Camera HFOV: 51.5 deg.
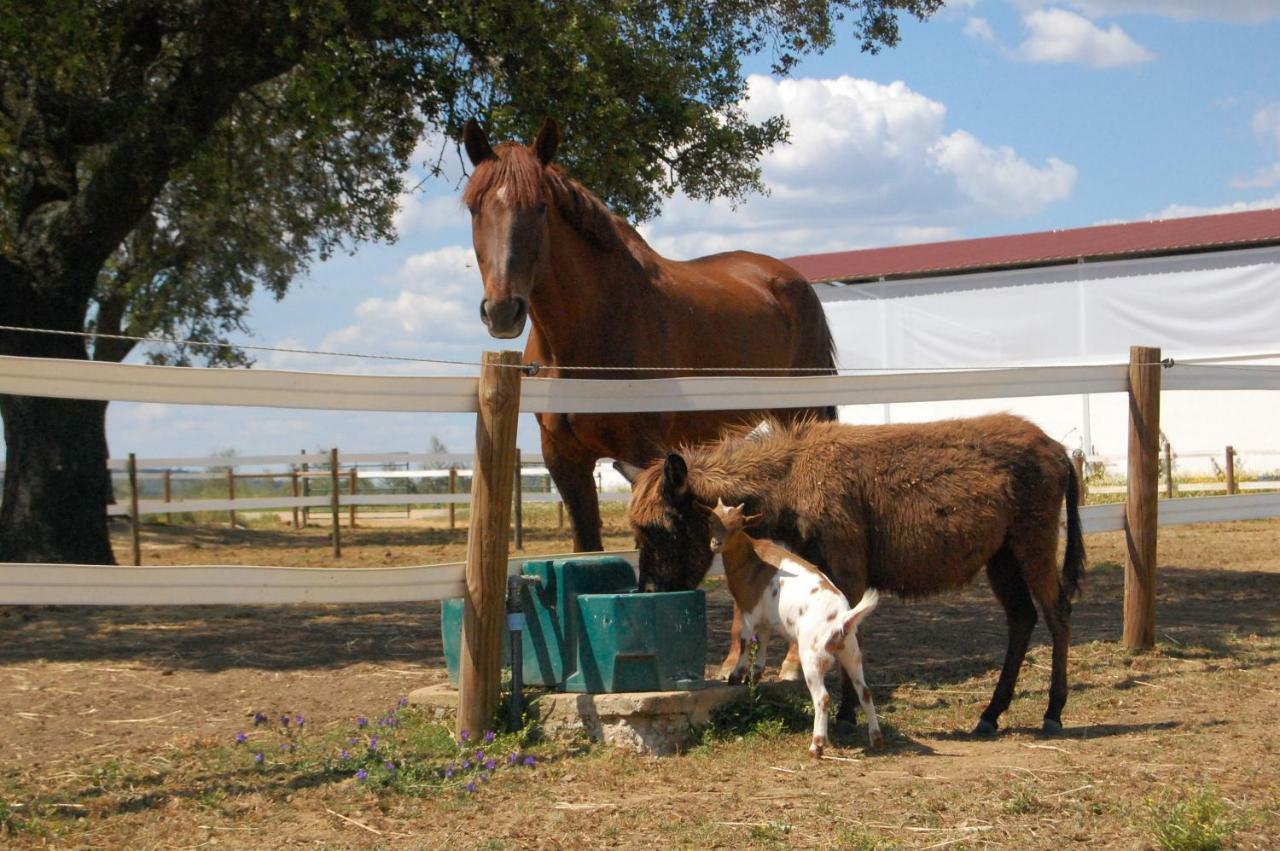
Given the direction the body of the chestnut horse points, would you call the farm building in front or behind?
behind

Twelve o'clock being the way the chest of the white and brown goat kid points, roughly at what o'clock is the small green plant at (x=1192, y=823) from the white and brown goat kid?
The small green plant is roughly at 6 o'clock from the white and brown goat kid.

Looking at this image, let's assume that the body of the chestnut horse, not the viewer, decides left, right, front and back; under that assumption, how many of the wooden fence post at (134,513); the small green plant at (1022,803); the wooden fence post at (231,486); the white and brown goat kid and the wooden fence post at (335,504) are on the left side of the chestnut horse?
2

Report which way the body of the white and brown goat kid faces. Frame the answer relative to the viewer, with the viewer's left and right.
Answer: facing away from the viewer and to the left of the viewer

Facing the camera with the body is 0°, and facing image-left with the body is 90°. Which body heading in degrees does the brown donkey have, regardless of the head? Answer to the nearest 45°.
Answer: approximately 90°

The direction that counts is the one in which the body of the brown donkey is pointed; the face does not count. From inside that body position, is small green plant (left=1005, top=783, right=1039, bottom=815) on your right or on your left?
on your left

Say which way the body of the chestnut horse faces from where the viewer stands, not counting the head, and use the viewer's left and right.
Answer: facing the viewer and to the left of the viewer

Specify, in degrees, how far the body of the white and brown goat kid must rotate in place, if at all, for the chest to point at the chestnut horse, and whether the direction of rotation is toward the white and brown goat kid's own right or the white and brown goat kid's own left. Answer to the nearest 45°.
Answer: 0° — it already faces it

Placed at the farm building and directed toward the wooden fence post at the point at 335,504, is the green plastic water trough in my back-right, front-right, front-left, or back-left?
front-left

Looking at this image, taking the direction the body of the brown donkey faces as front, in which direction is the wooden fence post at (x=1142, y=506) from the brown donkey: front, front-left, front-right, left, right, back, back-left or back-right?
back-right

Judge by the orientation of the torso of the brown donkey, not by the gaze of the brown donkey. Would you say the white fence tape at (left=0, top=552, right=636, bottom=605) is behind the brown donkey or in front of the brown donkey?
in front

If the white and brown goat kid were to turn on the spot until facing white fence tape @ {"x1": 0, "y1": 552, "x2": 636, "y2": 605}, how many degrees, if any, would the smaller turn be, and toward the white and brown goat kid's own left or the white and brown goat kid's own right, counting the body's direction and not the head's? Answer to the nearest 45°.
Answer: approximately 45° to the white and brown goat kid's own left

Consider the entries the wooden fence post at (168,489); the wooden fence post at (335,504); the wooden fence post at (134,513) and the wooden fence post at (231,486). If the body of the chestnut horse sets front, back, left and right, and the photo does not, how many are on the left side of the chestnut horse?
0

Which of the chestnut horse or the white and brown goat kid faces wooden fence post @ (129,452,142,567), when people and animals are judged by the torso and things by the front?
the white and brown goat kid

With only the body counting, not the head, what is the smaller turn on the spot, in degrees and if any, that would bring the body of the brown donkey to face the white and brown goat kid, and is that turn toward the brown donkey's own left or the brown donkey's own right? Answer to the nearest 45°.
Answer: approximately 45° to the brown donkey's own left

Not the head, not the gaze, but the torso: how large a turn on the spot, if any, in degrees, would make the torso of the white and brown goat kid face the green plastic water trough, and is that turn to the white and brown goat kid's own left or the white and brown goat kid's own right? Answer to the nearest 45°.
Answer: approximately 45° to the white and brown goat kid's own left

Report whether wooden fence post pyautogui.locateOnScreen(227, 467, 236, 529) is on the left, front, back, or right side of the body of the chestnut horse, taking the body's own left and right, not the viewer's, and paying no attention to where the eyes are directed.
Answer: right

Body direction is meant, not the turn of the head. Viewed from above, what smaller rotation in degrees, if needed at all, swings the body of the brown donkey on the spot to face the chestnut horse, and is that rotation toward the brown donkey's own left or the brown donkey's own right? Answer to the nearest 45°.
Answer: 0° — it already faces it

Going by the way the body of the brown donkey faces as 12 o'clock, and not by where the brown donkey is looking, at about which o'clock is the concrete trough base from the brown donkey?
The concrete trough base is roughly at 11 o'clock from the brown donkey.
